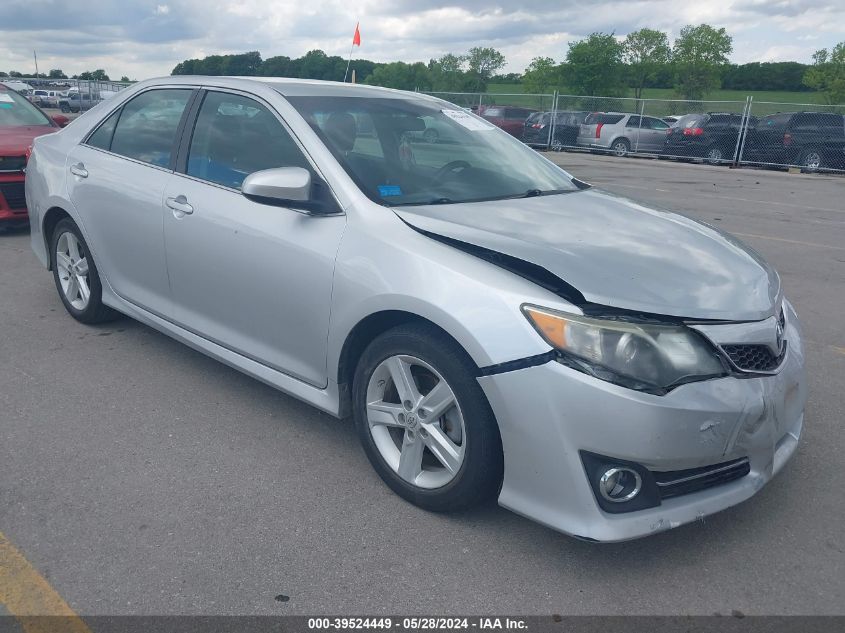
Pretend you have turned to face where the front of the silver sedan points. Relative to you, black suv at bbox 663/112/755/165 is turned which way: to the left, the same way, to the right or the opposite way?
to the left

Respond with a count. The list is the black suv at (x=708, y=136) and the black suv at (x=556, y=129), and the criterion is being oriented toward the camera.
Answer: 0

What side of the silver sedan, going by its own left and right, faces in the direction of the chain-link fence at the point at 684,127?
left

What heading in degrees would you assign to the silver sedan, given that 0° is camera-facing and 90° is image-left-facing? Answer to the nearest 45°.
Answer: approximately 315°

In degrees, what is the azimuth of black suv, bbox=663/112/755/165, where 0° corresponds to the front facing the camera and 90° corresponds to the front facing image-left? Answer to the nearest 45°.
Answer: approximately 225°

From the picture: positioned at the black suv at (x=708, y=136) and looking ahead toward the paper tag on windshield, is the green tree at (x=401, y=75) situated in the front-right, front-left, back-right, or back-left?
back-right

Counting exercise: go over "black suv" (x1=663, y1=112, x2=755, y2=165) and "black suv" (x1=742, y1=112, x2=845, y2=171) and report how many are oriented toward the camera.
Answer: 0

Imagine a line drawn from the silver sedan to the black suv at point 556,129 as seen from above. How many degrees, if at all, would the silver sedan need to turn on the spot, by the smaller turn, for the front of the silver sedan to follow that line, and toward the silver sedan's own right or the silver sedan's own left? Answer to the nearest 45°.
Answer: approximately 135° to the silver sedan's own left

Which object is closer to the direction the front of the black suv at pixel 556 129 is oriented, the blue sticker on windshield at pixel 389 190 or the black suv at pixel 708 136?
the black suv

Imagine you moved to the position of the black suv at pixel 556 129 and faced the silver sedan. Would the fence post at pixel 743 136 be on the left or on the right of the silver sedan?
left

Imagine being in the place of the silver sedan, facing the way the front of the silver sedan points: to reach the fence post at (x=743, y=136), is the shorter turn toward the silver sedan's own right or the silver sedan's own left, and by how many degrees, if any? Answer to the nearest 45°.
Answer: approximately 90° to the silver sedan's own left

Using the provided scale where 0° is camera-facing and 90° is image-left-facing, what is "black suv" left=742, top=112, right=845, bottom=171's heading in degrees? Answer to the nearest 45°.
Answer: approximately 225°

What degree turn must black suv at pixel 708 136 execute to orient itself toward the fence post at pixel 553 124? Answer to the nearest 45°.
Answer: approximately 90° to its left
